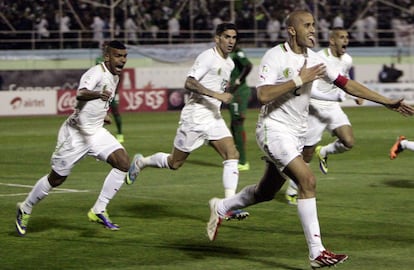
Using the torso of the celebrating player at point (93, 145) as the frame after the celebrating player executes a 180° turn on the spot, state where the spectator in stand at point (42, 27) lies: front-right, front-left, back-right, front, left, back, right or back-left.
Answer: front-right

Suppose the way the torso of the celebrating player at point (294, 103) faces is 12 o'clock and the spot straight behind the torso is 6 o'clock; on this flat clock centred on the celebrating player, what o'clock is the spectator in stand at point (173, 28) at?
The spectator in stand is roughly at 7 o'clock from the celebrating player.

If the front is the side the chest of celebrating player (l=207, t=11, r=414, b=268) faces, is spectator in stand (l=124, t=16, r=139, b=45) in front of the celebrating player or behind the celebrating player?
behind

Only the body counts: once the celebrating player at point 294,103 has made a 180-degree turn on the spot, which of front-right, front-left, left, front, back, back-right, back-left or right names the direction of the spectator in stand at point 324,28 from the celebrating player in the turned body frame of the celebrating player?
front-right

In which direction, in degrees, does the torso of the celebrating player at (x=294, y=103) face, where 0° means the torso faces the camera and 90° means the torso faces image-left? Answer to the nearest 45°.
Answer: approximately 315°

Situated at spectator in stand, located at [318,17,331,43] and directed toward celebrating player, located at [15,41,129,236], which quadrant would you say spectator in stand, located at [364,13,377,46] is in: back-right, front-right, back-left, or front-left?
back-left

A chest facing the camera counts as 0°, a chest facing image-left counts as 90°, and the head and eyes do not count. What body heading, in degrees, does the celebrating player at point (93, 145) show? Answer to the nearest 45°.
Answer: approximately 315°
